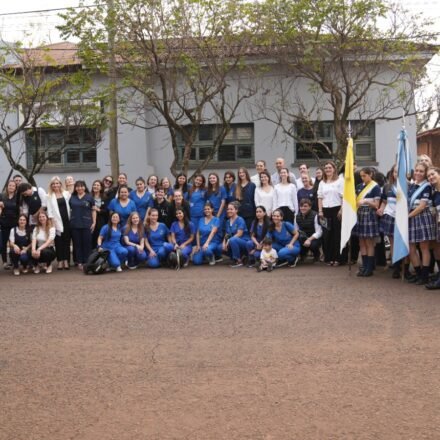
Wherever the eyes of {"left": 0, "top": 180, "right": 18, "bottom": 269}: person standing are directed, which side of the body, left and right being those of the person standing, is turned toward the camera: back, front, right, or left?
front

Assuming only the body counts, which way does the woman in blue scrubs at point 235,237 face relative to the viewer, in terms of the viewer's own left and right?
facing the viewer and to the left of the viewer

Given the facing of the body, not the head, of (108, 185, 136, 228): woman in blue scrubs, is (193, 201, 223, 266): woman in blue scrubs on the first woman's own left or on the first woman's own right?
on the first woman's own left

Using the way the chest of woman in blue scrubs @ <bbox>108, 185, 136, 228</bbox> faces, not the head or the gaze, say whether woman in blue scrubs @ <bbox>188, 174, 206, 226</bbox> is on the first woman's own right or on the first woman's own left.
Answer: on the first woman's own left

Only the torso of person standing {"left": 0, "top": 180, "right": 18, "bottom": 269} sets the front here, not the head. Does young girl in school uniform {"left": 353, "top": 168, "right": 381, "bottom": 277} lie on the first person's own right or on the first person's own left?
on the first person's own left

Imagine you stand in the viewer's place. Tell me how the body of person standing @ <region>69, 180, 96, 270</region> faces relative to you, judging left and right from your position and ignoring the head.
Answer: facing the viewer

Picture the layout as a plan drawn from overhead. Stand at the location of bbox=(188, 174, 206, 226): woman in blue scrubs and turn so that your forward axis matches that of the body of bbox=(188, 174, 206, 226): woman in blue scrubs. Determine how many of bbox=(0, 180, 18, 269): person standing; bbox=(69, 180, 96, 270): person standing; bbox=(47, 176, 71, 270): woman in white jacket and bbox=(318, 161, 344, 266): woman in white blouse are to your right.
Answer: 3

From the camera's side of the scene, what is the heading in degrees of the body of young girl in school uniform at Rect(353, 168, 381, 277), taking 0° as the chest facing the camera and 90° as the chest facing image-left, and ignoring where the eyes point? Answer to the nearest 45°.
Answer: approximately 45°

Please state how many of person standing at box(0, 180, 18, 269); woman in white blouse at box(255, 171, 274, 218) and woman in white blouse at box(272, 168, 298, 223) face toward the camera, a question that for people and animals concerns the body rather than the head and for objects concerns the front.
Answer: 3

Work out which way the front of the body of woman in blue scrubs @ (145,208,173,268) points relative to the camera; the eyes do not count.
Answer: toward the camera

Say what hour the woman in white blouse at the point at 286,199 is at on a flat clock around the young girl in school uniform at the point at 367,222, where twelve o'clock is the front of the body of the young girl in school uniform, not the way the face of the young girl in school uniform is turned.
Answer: The woman in white blouse is roughly at 3 o'clock from the young girl in school uniform.

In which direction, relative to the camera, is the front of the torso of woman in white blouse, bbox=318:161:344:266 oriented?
toward the camera

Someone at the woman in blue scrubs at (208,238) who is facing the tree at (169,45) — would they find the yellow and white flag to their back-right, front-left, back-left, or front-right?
back-right
